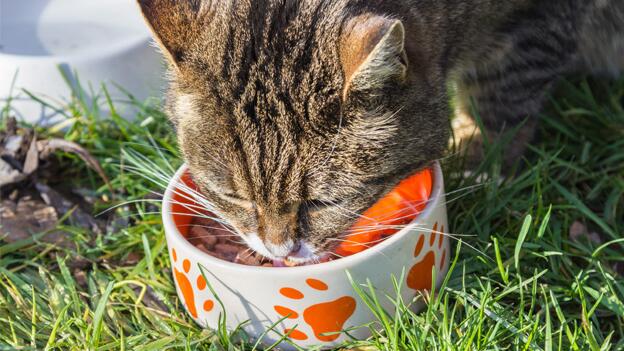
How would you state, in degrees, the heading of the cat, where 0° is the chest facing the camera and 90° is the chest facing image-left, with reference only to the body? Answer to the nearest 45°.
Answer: approximately 45°

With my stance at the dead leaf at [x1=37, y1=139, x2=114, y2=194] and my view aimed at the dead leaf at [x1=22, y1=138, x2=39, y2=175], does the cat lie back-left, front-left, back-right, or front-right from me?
back-left

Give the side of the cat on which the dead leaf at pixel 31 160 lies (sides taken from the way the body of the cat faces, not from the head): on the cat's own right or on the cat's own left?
on the cat's own right

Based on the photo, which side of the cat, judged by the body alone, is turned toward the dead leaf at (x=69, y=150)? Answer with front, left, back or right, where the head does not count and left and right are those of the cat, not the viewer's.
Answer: right

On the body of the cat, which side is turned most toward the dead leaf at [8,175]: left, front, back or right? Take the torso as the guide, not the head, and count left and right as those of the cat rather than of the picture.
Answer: right
